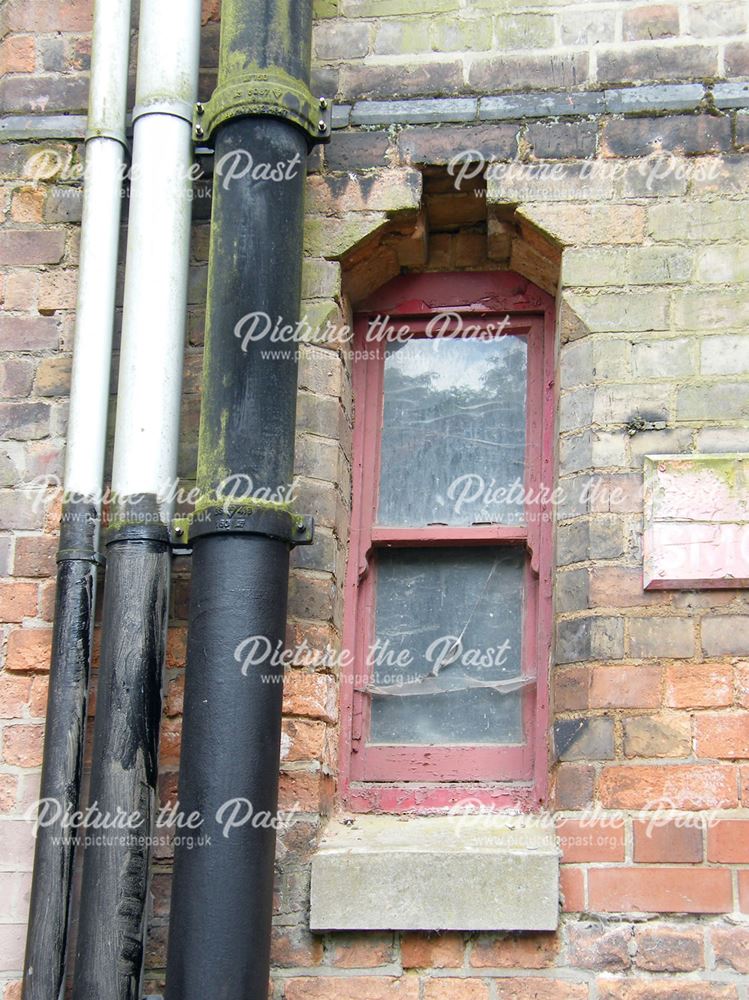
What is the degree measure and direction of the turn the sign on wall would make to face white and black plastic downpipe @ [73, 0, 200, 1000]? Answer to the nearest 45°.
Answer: approximately 90° to its right

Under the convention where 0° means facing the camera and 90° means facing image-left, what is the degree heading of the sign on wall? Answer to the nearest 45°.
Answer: approximately 0°

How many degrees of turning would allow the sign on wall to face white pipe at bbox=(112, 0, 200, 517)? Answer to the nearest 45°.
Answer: approximately 90° to its right

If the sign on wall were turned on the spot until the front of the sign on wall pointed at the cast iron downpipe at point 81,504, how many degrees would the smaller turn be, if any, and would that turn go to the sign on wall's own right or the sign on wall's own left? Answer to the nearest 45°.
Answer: approximately 90° to the sign on wall's own right

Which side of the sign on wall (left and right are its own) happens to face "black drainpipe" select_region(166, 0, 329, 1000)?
right

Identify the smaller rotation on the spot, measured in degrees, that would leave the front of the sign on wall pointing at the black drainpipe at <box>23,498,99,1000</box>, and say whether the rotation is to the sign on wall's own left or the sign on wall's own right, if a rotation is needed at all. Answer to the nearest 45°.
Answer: approximately 90° to the sign on wall's own right

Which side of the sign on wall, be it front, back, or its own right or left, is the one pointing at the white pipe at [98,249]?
right

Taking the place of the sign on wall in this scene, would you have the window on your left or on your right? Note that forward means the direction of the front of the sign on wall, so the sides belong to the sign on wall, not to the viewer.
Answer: on your right
